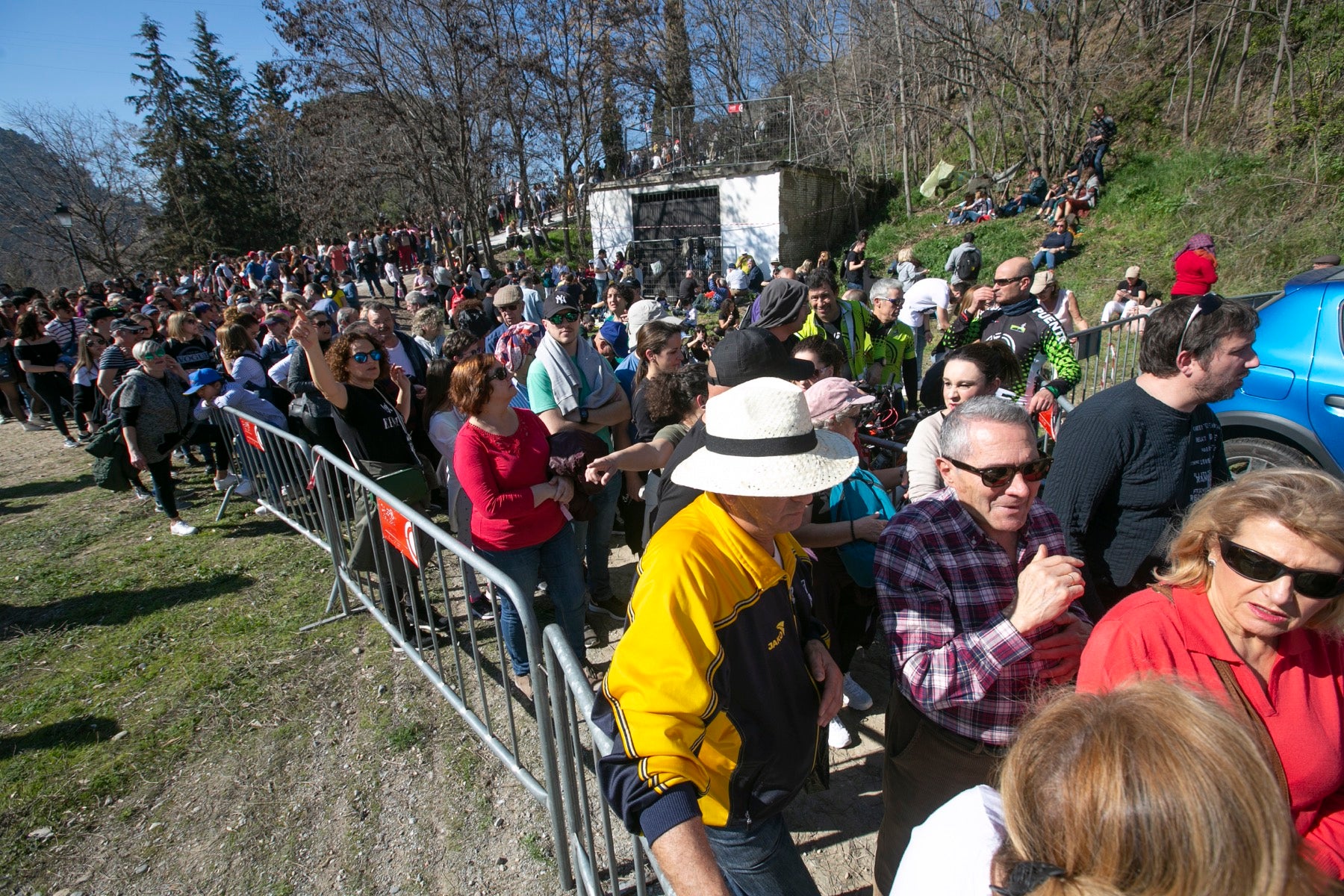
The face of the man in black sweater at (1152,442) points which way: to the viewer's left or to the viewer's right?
to the viewer's right

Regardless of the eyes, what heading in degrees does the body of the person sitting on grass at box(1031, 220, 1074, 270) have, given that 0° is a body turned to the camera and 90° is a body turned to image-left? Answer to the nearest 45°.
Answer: approximately 45°

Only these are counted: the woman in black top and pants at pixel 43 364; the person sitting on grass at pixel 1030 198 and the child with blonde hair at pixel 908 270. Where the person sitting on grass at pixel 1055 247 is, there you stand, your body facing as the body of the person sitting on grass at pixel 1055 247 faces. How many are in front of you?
2

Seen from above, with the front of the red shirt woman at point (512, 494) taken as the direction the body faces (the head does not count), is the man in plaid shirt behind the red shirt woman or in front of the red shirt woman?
in front

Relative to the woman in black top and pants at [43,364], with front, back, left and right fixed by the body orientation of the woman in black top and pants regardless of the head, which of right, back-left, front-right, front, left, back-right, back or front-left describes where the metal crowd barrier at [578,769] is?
front-right
